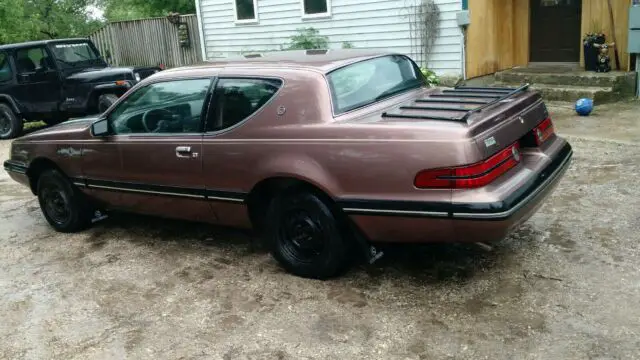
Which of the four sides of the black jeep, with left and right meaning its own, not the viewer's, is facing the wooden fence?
left

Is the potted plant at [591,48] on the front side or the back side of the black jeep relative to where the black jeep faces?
on the front side

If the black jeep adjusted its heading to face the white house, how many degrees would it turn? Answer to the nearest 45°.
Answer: approximately 45° to its left

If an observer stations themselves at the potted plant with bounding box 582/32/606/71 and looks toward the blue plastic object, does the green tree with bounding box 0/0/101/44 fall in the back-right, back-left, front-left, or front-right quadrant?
back-right

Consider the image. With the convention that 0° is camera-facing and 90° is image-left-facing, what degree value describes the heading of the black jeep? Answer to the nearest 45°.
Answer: approximately 315°

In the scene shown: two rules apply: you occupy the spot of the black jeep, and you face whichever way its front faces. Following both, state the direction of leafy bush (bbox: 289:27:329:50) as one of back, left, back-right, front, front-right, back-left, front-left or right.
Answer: front-left

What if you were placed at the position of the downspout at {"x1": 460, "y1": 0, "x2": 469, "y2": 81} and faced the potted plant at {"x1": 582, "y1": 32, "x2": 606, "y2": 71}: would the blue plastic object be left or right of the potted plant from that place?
right

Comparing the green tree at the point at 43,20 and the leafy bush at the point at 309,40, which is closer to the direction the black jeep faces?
the leafy bush

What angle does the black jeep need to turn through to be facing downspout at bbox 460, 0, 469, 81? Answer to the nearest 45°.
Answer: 0° — it already faces it

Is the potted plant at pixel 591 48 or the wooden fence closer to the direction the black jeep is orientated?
the potted plant

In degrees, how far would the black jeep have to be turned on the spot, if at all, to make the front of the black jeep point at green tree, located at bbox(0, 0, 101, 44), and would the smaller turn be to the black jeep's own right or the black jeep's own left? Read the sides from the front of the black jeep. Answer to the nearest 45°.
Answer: approximately 135° to the black jeep's own left

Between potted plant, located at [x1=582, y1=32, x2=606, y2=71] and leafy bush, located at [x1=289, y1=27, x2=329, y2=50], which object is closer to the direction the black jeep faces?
the potted plant
